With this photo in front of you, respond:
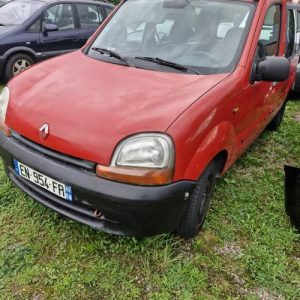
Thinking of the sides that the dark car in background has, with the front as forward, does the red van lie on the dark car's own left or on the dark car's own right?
on the dark car's own left

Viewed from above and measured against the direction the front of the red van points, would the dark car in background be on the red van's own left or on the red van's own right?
on the red van's own right

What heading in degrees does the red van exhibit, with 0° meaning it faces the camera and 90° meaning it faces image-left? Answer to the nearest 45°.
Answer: approximately 45°

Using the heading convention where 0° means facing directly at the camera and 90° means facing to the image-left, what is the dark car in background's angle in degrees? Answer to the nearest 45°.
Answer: approximately 45°
